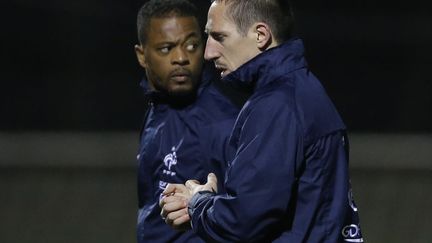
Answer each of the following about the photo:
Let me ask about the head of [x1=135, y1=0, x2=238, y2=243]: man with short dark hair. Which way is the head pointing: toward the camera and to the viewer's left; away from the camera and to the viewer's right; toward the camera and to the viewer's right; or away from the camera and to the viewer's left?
toward the camera and to the viewer's right

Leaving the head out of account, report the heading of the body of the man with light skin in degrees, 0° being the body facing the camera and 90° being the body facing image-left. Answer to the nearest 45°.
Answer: approximately 90°

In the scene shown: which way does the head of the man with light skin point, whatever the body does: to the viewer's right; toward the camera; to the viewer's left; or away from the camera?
to the viewer's left

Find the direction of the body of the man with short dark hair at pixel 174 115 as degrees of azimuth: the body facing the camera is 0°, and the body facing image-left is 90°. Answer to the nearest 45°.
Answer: approximately 45°
